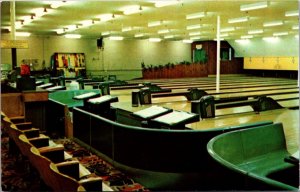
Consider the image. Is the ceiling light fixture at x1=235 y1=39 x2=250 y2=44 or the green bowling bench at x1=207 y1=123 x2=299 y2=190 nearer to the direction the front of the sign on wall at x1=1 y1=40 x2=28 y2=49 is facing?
the green bowling bench

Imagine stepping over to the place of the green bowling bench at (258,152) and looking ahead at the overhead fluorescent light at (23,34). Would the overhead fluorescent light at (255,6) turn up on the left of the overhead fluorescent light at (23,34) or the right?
right

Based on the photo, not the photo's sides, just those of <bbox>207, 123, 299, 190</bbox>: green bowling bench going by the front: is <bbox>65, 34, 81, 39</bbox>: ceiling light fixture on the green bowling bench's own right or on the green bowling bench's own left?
on the green bowling bench's own left

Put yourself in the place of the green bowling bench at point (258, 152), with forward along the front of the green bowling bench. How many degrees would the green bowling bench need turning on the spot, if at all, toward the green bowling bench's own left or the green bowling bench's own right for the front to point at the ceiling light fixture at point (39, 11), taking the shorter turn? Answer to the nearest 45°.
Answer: approximately 135° to the green bowling bench's own left

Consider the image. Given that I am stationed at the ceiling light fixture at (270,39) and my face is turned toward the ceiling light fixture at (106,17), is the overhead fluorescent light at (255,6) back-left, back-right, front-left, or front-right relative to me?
front-left

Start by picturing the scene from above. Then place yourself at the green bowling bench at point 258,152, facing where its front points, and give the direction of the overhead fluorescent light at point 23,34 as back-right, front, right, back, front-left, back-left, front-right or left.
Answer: back-left
